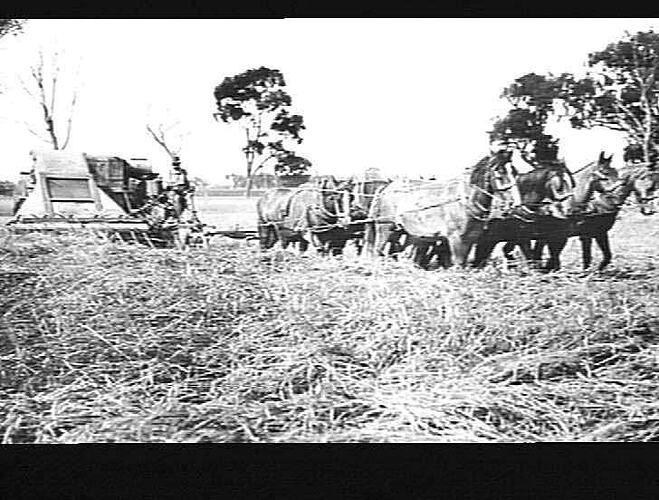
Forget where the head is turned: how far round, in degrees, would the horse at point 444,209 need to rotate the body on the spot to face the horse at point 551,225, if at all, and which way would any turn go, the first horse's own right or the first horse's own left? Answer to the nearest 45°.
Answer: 0° — it already faces it

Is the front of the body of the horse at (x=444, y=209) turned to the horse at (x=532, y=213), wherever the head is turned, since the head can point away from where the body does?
yes

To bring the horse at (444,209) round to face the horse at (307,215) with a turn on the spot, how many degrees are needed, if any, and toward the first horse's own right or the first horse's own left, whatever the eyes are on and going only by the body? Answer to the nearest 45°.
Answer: approximately 180°

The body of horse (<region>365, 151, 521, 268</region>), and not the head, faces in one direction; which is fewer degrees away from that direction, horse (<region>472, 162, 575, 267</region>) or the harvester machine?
the horse

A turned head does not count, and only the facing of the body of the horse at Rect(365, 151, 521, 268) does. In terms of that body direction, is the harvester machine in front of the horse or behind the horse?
behind

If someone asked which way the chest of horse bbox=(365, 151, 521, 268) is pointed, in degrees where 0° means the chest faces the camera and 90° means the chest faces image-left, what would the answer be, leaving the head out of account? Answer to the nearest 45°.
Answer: approximately 270°
